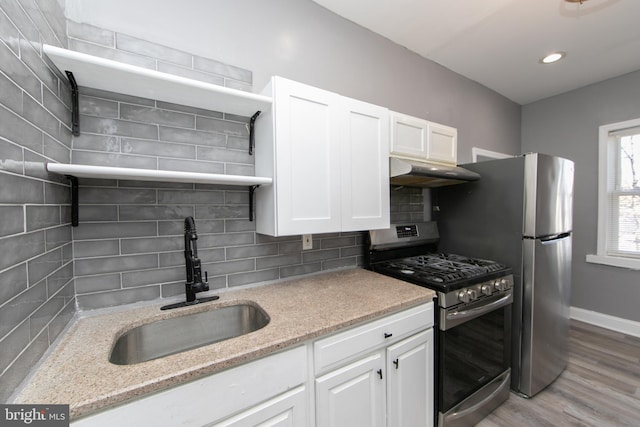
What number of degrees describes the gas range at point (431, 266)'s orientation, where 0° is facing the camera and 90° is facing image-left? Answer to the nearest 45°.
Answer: approximately 315°

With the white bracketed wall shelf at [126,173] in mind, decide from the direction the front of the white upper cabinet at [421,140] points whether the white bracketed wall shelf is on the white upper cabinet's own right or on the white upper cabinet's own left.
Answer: on the white upper cabinet's own right

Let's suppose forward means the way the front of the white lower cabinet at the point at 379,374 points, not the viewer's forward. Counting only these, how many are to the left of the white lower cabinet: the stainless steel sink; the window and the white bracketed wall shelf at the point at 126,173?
1

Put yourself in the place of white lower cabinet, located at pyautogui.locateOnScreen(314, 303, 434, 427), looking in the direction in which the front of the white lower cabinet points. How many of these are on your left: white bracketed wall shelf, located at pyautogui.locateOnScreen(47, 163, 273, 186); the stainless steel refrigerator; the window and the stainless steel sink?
2

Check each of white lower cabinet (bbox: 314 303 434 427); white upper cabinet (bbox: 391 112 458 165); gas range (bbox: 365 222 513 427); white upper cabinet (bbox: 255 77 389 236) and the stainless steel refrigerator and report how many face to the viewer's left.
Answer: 0

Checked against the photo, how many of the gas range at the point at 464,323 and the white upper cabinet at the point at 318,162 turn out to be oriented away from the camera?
0

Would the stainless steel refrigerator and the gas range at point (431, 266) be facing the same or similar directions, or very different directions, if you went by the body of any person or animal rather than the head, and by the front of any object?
same or similar directions

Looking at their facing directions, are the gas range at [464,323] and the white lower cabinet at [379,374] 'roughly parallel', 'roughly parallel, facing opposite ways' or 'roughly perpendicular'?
roughly parallel

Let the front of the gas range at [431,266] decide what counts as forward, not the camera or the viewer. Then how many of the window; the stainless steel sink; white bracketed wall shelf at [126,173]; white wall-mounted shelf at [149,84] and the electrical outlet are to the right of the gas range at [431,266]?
4

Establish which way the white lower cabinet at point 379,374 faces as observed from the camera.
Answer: facing the viewer and to the right of the viewer

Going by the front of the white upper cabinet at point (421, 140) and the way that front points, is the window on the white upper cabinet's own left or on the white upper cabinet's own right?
on the white upper cabinet's own left

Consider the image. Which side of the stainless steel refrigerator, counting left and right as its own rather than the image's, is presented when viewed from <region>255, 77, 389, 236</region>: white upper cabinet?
right

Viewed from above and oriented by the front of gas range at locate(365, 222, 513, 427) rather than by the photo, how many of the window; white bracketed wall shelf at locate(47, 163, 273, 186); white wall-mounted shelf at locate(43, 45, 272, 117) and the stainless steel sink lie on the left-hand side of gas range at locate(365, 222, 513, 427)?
1

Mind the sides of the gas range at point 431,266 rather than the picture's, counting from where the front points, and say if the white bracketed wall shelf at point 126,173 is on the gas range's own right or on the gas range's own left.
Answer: on the gas range's own right

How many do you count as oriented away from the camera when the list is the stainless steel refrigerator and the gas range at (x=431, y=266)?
0

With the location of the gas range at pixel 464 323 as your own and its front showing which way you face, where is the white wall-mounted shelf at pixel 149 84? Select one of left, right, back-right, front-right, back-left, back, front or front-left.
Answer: right

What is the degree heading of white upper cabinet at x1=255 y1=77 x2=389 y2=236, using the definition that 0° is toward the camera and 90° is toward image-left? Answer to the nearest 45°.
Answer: approximately 315°

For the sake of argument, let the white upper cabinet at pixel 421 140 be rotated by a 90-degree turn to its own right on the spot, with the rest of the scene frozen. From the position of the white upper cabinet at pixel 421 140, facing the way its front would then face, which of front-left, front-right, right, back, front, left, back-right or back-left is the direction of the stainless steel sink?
front
